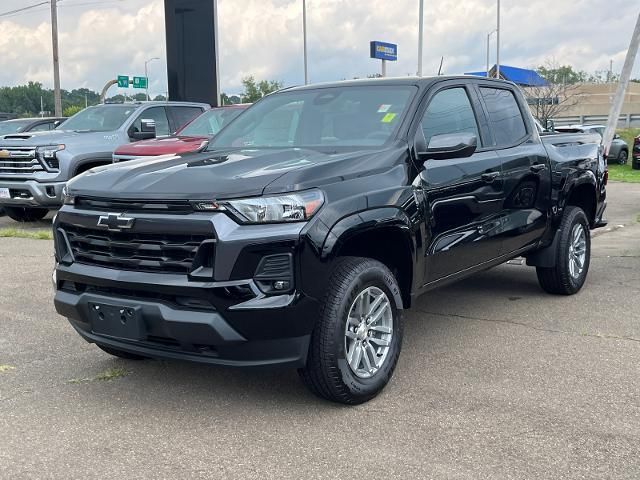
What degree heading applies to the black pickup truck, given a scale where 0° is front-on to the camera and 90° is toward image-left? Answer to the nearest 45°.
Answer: approximately 45°

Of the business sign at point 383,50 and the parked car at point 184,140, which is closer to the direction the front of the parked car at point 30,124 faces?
the parked car

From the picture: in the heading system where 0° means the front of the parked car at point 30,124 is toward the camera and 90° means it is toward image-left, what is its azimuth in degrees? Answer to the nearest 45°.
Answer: approximately 45°

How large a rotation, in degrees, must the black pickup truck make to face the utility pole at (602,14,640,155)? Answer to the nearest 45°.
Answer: approximately 180°

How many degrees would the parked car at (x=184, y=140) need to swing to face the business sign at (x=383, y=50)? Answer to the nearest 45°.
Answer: approximately 135° to its right

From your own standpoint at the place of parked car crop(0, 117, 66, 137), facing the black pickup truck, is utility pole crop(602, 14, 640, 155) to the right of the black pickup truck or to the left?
left

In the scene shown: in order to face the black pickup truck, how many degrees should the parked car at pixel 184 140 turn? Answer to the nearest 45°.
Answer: approximately 45° to its left

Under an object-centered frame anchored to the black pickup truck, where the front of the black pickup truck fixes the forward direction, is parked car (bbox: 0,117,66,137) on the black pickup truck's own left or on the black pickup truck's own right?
on the black pickup truck's own right

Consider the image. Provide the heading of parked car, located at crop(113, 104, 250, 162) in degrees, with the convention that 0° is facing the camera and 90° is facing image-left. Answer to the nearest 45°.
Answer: approximately 45°
